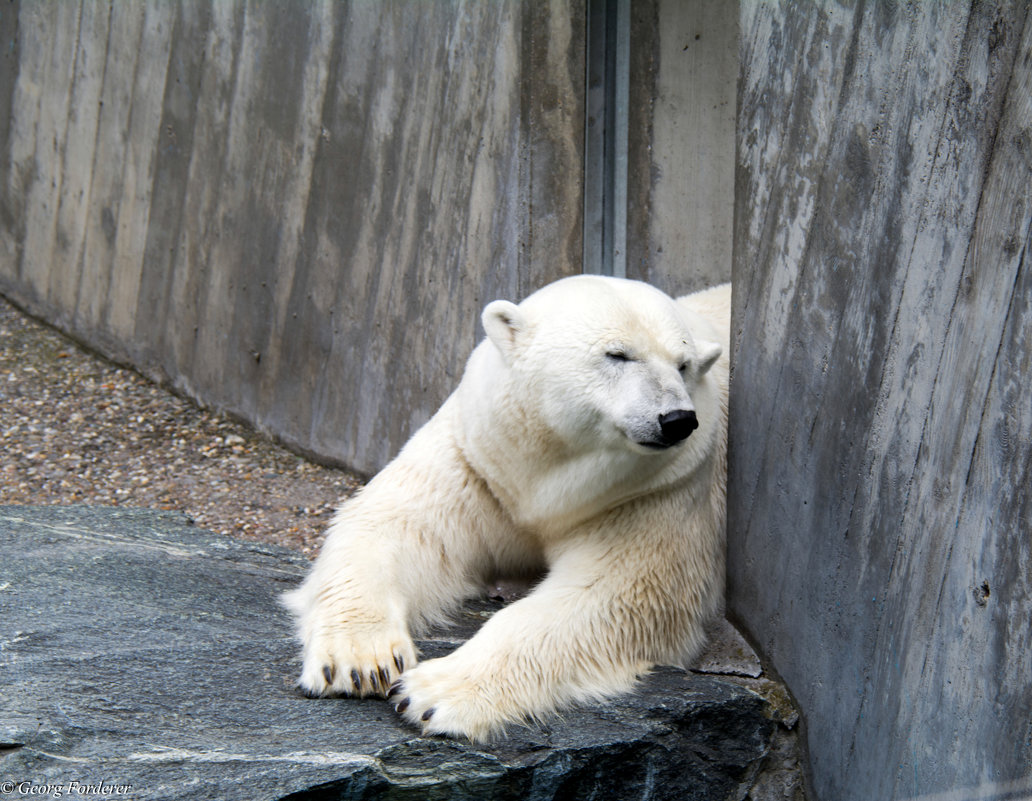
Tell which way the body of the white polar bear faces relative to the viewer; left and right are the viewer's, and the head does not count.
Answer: facing the viewer and to the left of the viewer

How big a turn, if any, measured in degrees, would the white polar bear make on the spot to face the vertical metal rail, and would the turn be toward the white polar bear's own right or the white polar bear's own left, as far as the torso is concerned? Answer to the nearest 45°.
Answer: approximately 135° to the white polar bear's own right
